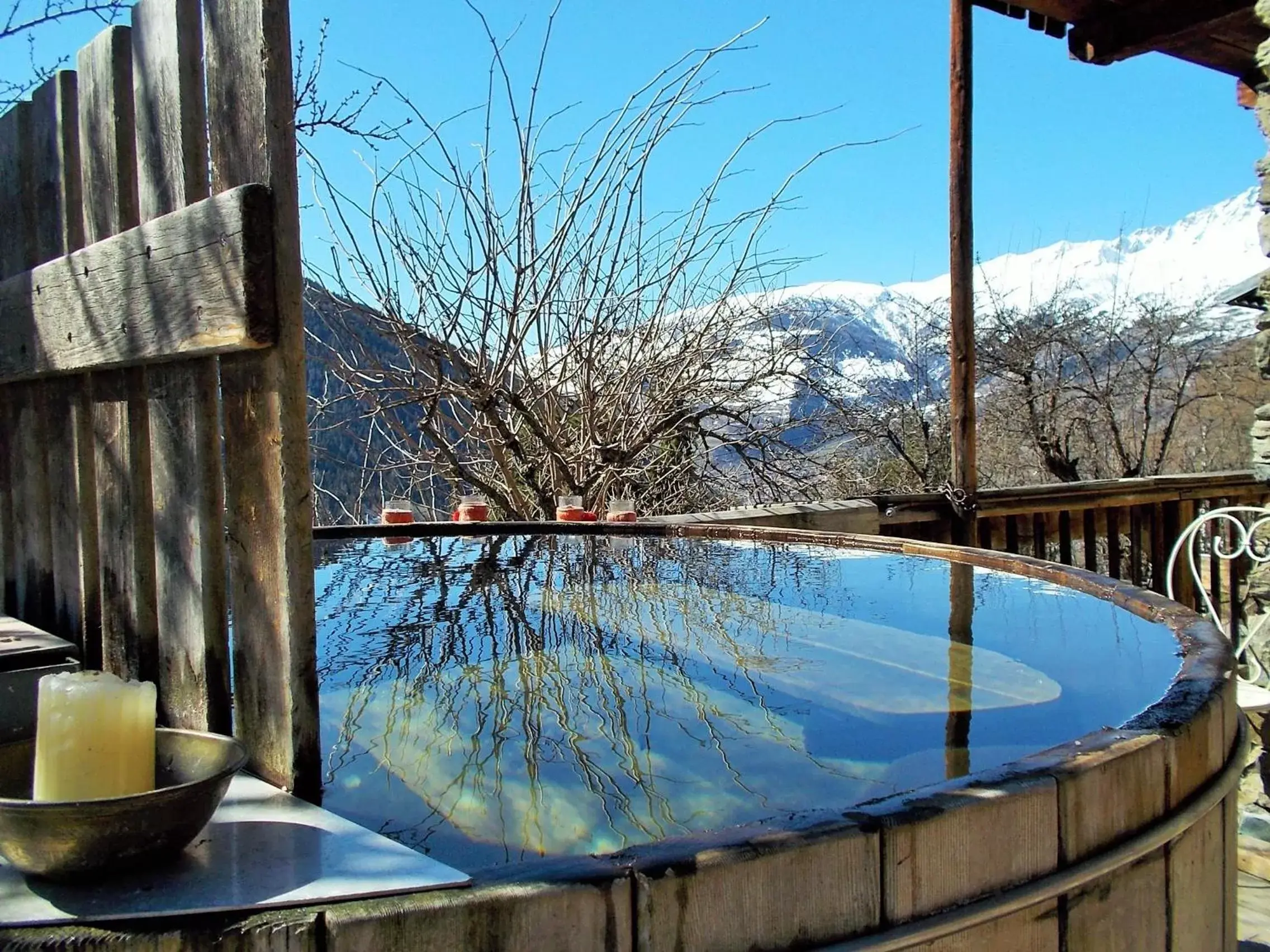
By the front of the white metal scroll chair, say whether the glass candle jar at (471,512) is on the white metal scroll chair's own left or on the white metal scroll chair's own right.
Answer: on the white metal scroll chair's own right

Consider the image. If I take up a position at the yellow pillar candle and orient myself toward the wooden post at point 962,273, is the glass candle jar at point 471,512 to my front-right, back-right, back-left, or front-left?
front-left

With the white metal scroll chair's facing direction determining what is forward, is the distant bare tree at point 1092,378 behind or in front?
behind

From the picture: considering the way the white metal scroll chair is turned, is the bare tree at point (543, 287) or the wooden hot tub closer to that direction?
the wooden hot tub

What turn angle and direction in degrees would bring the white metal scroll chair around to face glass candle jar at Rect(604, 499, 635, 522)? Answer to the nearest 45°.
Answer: approximately 90° to its right

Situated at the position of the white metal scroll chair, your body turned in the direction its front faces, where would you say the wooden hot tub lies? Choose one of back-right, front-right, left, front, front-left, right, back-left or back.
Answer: front-right
